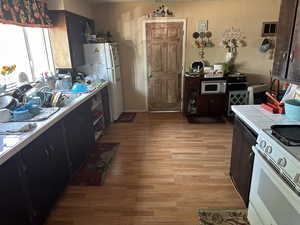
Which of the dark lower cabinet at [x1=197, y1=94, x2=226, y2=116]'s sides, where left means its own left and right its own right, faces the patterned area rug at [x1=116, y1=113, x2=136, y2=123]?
right

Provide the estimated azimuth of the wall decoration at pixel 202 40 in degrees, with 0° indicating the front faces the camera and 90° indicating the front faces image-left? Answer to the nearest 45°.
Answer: approximately 0°

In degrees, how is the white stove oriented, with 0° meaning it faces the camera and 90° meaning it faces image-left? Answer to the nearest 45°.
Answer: approximately 45°

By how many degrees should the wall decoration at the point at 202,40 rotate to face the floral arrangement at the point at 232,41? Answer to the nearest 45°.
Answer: approximately 90° to its left

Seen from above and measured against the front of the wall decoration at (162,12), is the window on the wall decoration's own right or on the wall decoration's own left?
on the wall decoration's own right

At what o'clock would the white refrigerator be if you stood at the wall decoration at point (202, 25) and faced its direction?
The white refrigerator is roughly at 2 o'clock from the wall decoration.

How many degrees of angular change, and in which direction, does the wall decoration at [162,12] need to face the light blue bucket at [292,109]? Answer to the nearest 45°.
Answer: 0° — it already faces it
